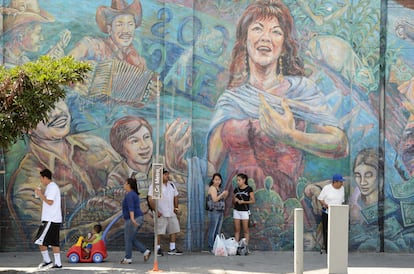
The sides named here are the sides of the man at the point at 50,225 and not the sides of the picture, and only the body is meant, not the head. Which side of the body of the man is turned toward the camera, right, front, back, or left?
left

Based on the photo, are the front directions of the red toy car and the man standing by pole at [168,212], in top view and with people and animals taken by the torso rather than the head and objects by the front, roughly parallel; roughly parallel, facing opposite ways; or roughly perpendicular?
roughly perpendicular

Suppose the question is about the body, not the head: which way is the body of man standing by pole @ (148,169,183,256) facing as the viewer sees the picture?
toward the camera

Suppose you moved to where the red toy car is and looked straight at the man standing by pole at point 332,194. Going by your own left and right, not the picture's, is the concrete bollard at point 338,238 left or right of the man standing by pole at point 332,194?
right

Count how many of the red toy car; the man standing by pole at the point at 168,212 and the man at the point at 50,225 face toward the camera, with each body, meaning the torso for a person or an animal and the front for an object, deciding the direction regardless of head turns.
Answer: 1

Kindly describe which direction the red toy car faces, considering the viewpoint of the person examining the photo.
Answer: facing to the left of the viewer

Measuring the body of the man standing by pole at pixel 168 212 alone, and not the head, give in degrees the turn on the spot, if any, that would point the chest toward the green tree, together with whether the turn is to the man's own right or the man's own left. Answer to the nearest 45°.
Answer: approximately 45° to the man's own right

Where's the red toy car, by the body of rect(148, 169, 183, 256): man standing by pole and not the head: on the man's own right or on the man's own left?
on the man's own right
